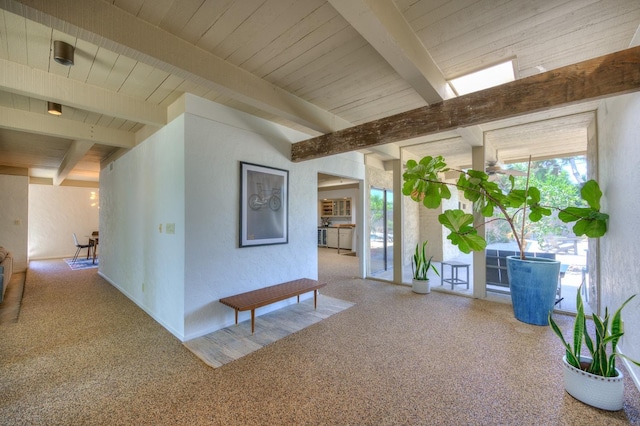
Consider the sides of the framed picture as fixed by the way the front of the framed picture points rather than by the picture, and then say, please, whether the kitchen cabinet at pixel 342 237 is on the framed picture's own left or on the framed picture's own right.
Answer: on the framed picture's own left

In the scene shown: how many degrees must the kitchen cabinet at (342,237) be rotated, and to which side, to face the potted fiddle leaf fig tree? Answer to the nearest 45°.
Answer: approximately 45° to its left

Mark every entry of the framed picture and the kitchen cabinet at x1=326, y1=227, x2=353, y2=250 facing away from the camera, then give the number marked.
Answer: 0

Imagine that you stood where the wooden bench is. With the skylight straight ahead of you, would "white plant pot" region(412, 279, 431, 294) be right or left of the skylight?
left

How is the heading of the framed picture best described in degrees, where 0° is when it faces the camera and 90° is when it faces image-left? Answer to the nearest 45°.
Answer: approximately 315°

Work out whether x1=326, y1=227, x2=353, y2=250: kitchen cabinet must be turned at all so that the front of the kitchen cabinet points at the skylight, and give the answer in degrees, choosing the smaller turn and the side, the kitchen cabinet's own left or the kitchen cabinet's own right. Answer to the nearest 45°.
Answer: approximately 45° to the kitchen cabinet's own left
